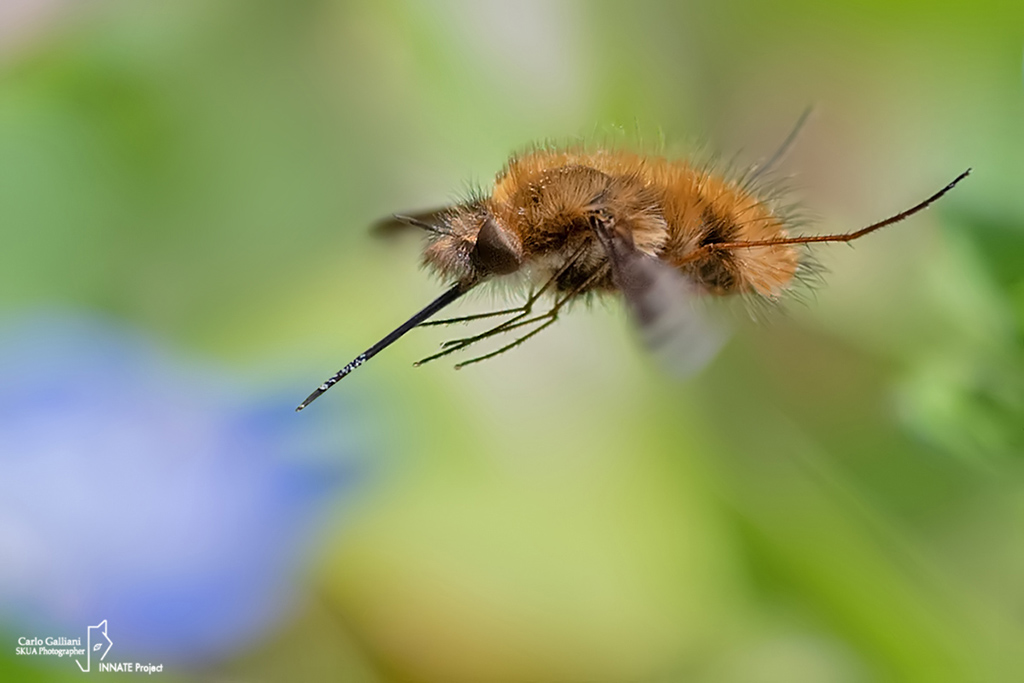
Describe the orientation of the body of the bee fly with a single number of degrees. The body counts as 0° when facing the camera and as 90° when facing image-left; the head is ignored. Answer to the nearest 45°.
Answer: approximately 90°

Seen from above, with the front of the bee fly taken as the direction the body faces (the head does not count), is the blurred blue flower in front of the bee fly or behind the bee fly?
in front
